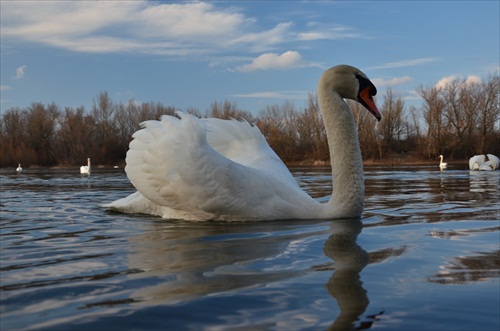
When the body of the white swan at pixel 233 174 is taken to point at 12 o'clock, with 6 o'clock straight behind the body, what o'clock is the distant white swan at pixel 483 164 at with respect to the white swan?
The distant white swan is roughly at 10 o'clock from the white swan.

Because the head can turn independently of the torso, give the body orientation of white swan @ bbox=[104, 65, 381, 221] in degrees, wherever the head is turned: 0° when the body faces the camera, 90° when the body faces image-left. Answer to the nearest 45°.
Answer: approximately 270°
